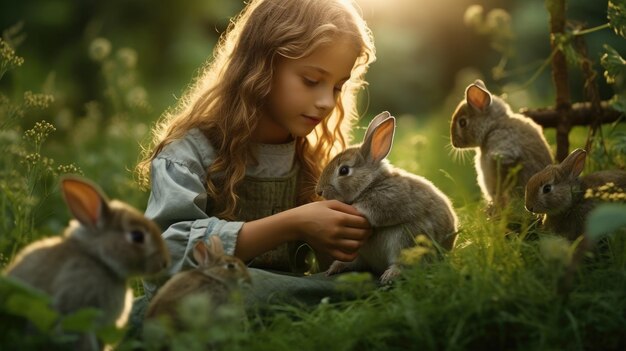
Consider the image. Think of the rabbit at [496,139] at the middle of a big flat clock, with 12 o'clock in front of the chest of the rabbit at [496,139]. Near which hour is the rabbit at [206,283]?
the rabbit at [206,283] is roughly at 10 o'clock from the rabbit at [496,139].

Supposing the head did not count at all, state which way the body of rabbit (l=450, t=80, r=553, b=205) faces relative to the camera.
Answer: to the viewer's left

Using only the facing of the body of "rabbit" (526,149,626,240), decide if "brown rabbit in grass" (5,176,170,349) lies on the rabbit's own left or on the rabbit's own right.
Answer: on the rabbit's own left

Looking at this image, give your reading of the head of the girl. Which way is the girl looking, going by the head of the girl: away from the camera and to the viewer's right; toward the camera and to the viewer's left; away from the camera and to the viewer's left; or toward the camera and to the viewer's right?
toward the camera and to the viewer's right

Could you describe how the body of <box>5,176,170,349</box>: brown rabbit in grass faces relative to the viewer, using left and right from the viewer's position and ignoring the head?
facing to the right of the viewer

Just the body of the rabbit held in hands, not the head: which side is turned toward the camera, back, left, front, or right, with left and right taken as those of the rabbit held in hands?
left

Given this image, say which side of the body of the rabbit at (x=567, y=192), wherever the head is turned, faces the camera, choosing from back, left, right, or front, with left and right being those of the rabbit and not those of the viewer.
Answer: left
